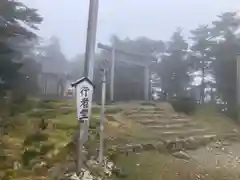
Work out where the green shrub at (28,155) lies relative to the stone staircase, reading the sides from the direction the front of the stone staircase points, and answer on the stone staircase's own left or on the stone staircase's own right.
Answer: on the stone staircase's own right

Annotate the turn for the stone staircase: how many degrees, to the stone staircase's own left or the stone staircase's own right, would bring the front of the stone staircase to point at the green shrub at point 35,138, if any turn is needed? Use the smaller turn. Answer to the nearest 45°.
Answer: approximately 90° to the stone staircase's own right

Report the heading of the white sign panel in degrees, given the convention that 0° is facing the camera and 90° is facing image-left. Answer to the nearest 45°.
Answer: approximately 0°

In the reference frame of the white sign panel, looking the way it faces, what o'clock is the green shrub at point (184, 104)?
The green shrub is roughly at 8 o'clock from the white sign panel.

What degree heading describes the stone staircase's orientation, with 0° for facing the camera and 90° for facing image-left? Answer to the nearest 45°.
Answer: approximately 315°
